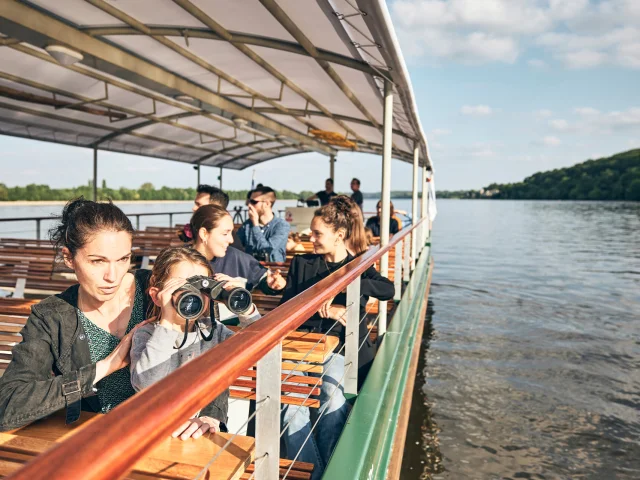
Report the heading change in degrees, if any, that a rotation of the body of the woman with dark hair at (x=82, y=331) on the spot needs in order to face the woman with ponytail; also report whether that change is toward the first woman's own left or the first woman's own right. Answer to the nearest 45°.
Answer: approximately 90° to the first woman's own left

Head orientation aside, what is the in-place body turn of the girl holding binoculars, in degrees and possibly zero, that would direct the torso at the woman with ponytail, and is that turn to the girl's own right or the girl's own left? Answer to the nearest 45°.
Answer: approximately 90° to the girl's own left

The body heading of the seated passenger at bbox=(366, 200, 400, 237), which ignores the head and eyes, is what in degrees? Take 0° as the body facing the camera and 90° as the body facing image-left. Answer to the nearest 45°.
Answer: approximately 0°

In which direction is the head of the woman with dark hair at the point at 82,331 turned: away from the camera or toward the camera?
toward the camera

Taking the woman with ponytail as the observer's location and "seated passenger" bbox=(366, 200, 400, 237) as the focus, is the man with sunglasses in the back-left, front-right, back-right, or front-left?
front-left

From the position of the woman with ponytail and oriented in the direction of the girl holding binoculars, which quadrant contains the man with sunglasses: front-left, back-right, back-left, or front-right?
back-right

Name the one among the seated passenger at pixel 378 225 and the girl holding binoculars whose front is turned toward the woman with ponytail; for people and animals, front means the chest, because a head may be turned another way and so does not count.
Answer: the seated passenger

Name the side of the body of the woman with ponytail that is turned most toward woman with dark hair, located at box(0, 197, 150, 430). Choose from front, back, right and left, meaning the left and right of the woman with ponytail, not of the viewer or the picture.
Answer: front

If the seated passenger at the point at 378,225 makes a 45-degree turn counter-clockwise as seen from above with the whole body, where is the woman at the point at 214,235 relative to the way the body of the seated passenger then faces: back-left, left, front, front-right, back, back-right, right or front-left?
front-right

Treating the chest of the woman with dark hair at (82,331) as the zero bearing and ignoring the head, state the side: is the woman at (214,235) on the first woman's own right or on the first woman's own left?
on the first woman's own left
